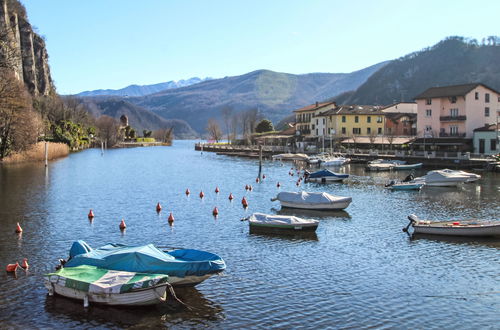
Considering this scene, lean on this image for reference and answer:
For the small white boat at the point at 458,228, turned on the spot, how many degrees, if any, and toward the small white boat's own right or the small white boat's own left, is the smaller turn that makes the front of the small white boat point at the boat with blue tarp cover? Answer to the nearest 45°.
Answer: approximately 135° to the small white boat's own right

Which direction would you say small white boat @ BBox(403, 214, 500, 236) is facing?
to the viewer's right

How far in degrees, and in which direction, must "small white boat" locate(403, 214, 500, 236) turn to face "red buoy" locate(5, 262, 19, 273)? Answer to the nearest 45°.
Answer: approximately 135° to its right

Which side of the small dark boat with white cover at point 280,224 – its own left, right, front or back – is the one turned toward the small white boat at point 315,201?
left

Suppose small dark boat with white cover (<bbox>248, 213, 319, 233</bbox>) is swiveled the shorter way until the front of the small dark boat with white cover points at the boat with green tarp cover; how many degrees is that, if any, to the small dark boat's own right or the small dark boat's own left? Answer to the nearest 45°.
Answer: approximately 135° to the small dark boat's own right

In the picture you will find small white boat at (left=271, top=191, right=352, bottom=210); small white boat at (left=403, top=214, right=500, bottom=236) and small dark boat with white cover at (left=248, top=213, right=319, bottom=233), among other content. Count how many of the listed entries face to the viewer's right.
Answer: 3

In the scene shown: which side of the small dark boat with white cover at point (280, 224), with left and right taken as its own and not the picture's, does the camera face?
right

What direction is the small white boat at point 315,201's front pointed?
to the viewer's right
